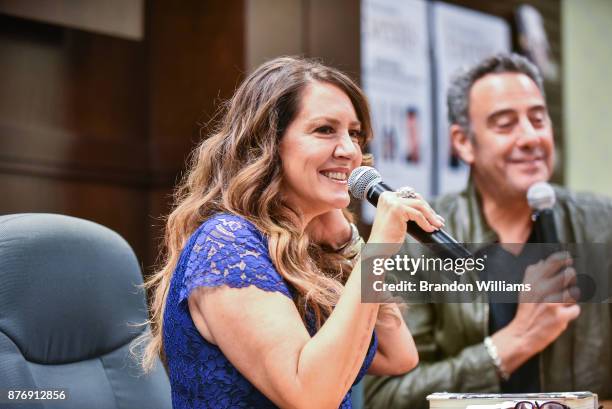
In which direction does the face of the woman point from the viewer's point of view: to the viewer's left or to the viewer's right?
to the viewer's right

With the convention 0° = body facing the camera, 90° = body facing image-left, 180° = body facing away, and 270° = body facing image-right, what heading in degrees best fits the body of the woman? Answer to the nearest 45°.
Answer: approximately 270°

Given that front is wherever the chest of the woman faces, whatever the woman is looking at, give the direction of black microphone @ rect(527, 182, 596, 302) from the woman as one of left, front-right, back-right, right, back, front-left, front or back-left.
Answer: front-left

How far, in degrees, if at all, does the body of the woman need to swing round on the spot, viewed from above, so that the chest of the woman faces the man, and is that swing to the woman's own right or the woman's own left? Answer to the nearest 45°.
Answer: approximately 45° to the woman's own left

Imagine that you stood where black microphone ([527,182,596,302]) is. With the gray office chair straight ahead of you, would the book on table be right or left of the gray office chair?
left

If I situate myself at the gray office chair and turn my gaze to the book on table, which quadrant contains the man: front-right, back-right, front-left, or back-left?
front-left
